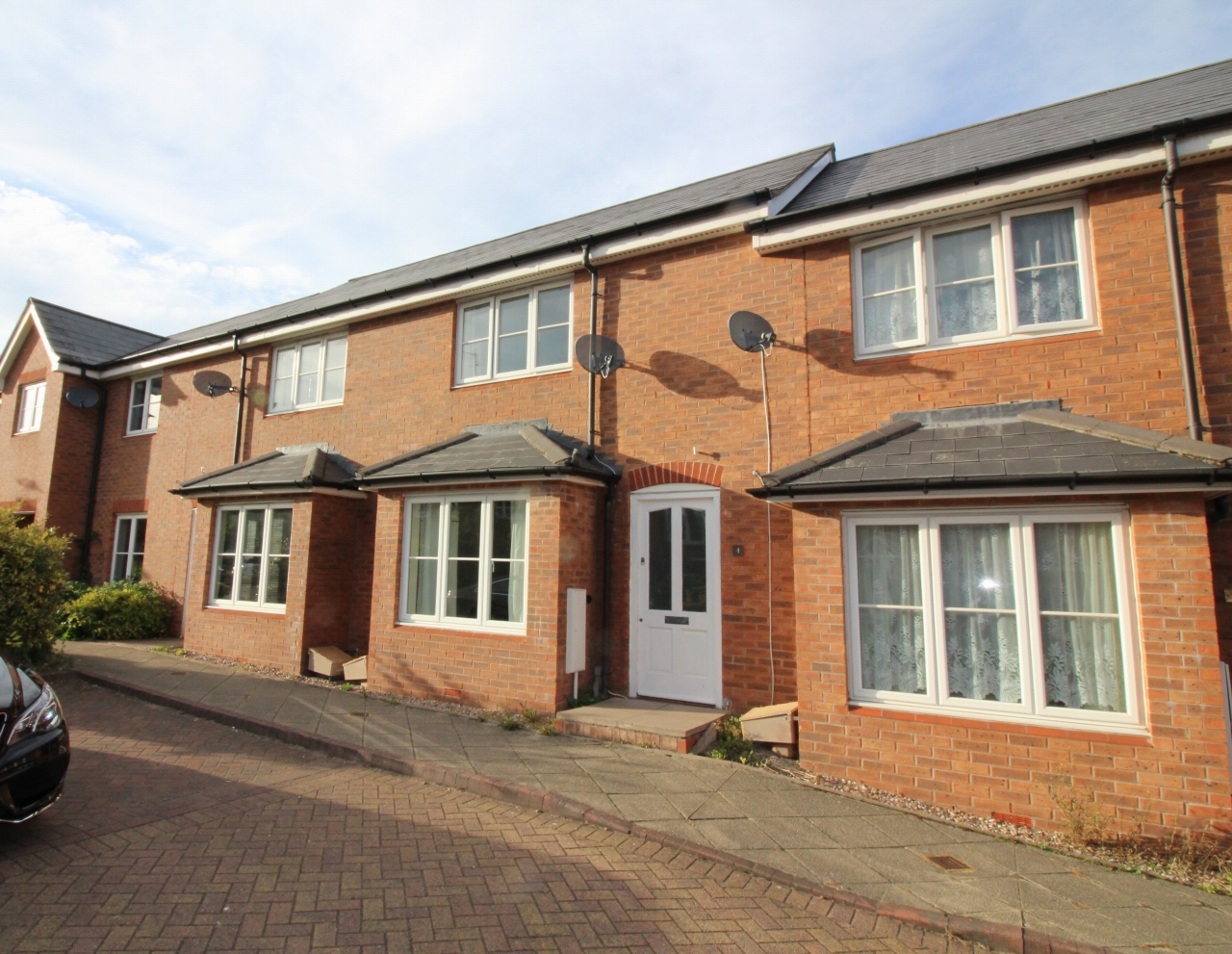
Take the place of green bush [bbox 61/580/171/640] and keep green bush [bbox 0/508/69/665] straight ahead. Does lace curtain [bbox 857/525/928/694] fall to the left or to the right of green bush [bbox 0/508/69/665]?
left

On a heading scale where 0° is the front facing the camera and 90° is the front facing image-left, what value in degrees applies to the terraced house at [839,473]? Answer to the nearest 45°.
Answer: approximately 45°

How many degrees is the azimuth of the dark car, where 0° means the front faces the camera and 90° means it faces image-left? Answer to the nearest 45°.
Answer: approximately 315°

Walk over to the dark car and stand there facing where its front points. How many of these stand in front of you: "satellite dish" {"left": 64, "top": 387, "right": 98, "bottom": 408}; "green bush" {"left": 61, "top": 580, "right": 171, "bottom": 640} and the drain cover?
1

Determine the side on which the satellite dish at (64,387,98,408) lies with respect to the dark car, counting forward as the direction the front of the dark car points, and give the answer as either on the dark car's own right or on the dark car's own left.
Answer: on the dark car's own left

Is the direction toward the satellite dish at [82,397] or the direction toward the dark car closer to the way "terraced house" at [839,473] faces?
the dark car

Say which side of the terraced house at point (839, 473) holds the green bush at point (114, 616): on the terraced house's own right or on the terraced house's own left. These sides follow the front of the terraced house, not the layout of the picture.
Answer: on the terraced house's own right

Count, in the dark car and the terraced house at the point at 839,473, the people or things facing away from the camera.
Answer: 0

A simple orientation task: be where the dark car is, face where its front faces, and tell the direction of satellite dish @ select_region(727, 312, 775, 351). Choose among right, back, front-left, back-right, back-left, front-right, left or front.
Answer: front-left
